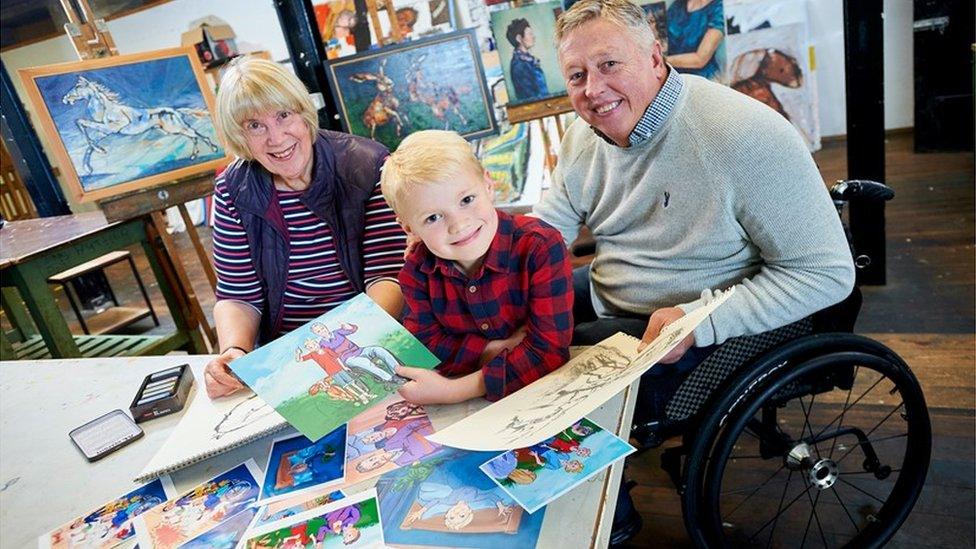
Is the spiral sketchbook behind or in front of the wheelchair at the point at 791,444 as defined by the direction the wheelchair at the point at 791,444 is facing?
in front

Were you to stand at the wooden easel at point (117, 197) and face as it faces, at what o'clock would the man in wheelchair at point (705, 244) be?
The man in wheelchair is roughly at 11 o'clock from the wooden easel.

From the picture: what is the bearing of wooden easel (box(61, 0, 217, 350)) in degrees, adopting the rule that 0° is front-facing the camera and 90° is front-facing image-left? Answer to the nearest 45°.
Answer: approximately 0°

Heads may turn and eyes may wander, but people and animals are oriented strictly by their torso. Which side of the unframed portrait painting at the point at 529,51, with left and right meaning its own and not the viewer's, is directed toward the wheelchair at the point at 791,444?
front

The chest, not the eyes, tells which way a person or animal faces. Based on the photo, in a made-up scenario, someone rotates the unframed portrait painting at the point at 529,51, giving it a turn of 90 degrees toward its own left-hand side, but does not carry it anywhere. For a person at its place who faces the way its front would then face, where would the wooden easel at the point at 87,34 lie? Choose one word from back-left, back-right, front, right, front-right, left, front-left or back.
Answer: back

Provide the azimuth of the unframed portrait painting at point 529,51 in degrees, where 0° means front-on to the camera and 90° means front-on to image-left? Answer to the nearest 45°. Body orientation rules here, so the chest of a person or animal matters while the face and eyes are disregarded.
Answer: approximately 0°

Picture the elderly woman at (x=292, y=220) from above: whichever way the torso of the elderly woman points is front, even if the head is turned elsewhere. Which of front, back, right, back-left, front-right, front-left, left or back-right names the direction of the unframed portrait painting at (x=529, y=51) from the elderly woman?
back-left

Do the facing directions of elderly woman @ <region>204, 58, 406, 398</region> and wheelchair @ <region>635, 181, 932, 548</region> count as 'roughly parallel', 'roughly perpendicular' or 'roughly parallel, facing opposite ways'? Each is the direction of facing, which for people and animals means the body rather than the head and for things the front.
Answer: roughly perpendicular

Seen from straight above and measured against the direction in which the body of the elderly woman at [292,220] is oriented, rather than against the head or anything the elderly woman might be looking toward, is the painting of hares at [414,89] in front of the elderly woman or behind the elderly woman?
behind
